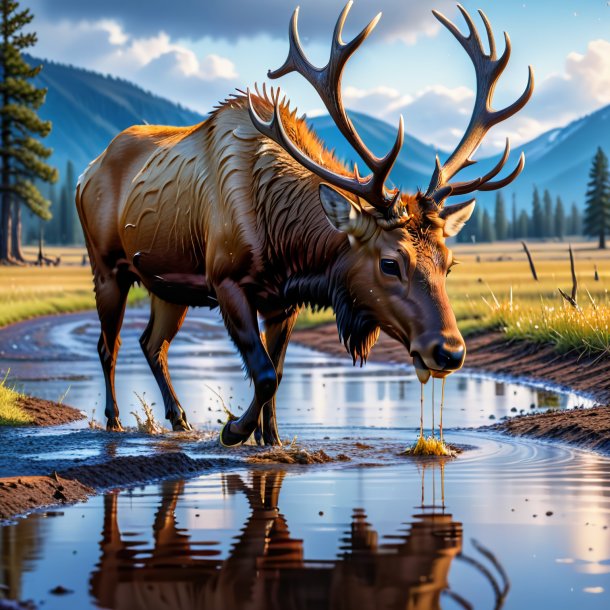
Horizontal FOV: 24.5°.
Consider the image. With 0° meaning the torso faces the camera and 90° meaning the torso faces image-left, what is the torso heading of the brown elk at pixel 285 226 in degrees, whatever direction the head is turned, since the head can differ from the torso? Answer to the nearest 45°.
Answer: approximately 315°
